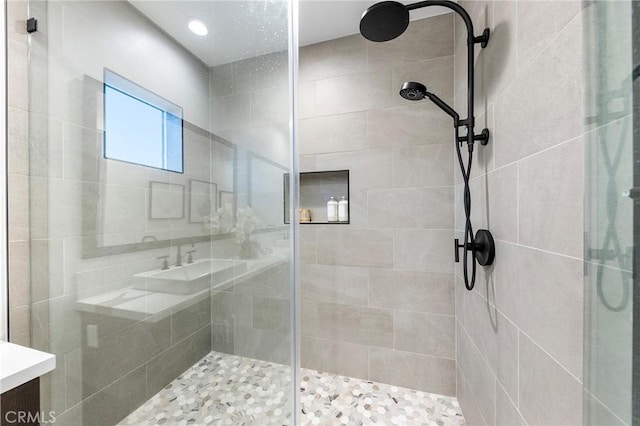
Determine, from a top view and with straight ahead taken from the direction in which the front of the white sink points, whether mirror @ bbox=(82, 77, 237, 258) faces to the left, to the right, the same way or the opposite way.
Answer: the same way

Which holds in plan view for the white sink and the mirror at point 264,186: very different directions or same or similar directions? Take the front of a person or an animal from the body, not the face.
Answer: same or similar directions

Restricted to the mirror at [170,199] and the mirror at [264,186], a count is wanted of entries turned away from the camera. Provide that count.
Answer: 0

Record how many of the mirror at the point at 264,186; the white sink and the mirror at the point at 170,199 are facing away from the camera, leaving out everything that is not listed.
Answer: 0

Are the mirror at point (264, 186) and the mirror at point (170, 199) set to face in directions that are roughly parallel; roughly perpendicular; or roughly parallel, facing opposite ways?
roughly parallel

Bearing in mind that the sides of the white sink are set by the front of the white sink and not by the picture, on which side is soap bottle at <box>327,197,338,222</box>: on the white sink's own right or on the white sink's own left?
on the white sink's own left

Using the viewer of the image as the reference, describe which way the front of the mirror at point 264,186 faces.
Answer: facing the viewer and to the right of the viewer
